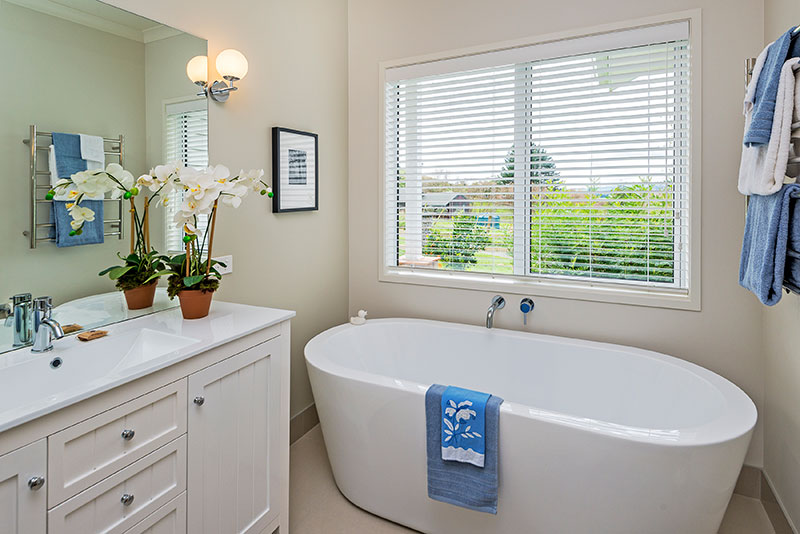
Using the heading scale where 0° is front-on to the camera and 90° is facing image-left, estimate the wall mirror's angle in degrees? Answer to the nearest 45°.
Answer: approximately 315°

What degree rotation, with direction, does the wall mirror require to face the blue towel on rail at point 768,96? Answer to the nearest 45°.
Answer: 0° — it already faces it

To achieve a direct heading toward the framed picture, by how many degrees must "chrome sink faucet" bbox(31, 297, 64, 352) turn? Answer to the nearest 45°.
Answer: approximately 90° to its left
